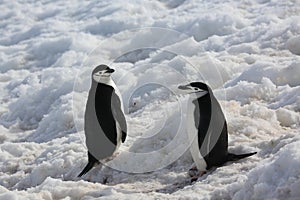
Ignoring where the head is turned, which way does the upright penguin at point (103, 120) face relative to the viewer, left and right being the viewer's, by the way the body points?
facing away from the viewer and to the right of the viewer

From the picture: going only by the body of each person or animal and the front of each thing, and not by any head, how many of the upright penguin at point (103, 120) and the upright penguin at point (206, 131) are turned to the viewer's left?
1

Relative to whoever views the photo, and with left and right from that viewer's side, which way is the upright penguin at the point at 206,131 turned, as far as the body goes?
facing to the left of the viewer

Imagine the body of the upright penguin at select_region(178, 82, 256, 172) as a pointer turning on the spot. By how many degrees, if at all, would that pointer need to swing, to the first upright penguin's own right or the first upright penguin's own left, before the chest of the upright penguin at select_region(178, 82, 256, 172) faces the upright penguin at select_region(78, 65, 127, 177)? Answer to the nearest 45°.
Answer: approximately 45° to the first upright penguin's own right

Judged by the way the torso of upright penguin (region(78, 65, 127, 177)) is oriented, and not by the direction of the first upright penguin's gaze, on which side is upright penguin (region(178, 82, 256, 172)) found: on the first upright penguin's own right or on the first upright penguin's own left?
on the first upright penguin's own right
